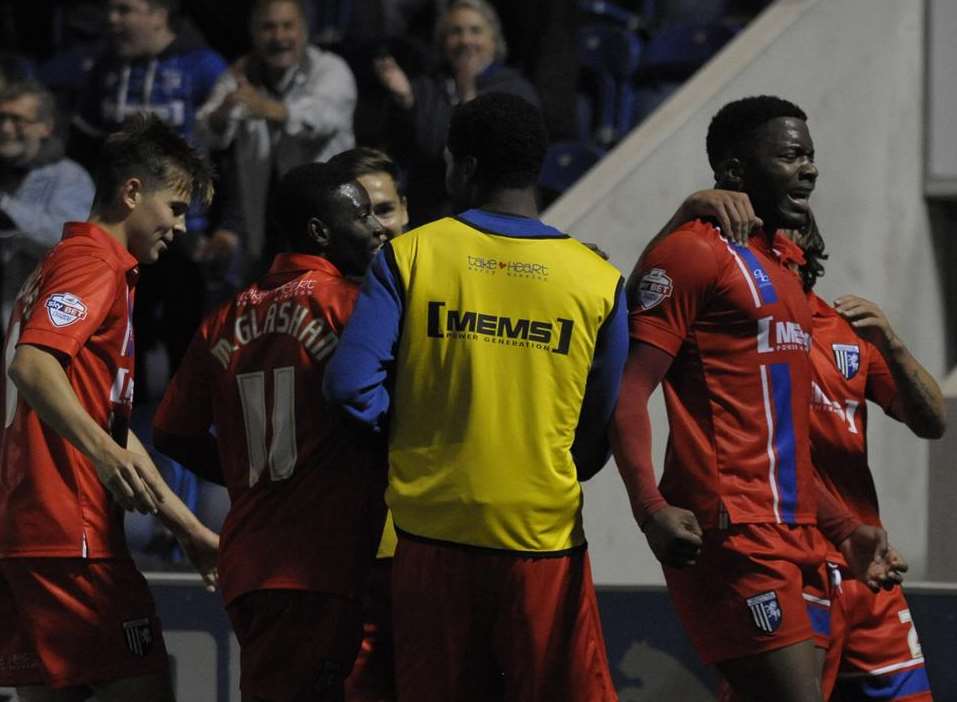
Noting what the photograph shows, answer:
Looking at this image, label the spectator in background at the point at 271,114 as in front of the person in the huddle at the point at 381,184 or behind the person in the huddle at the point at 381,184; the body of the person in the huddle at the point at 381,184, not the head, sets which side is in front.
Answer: behind

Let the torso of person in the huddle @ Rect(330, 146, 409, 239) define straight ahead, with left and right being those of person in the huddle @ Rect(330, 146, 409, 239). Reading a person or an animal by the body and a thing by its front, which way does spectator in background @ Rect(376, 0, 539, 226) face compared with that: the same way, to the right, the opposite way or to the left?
the same way

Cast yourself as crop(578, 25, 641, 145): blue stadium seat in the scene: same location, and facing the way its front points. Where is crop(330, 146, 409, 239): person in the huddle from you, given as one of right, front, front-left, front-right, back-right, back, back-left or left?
front

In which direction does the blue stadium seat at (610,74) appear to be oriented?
toward the camera

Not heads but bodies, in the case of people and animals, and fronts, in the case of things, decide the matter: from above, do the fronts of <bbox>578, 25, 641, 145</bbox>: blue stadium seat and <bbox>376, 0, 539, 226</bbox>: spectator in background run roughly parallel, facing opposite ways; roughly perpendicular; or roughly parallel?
roughly parallel

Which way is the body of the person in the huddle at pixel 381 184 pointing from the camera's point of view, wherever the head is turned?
toward the camera

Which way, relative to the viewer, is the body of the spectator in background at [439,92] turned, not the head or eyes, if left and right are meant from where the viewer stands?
facing the viewer

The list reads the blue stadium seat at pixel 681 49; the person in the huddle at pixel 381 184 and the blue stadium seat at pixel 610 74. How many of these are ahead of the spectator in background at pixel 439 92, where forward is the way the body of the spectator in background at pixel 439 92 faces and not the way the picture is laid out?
1

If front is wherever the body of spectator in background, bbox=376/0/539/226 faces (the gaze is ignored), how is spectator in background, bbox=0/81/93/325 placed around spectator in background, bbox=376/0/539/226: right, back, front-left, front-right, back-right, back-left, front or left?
right

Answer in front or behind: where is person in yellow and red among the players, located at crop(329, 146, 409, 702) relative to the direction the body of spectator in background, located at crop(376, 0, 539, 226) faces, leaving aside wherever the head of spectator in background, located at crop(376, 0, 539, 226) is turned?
in front

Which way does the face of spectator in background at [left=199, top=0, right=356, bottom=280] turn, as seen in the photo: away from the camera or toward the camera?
toward the camera

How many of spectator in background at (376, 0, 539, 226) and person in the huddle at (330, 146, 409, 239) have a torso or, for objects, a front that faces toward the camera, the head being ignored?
2

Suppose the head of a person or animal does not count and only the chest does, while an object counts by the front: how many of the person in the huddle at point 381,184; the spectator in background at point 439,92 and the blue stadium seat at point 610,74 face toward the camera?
3
